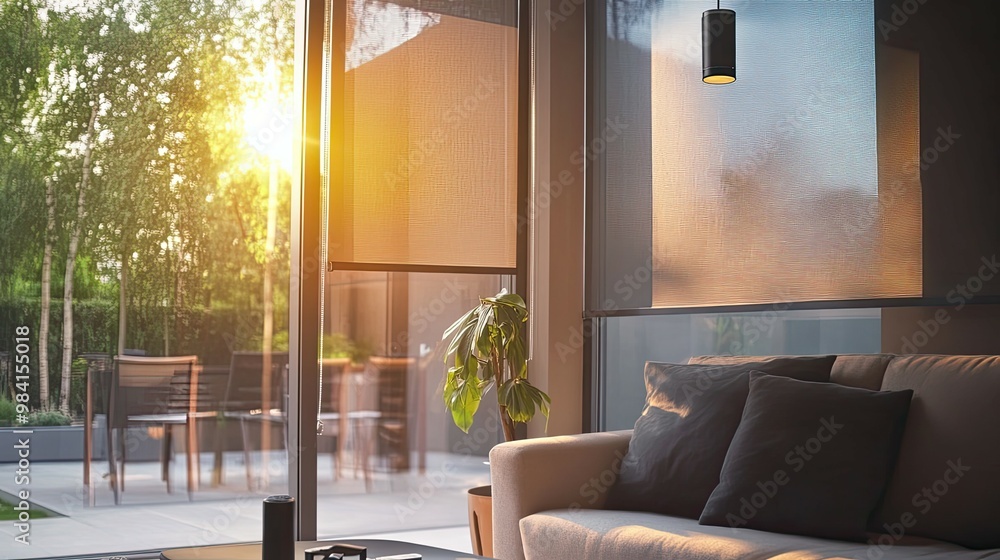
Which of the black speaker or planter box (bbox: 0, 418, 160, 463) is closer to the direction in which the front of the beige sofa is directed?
the black speaker

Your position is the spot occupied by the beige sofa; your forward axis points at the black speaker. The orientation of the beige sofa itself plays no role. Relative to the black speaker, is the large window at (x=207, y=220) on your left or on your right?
right

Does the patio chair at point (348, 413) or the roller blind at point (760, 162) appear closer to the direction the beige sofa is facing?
the patio chair

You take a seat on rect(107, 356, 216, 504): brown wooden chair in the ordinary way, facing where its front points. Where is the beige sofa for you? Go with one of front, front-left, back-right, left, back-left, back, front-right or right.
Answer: right

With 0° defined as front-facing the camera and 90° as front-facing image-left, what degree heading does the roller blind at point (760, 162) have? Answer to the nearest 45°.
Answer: approximately 0°

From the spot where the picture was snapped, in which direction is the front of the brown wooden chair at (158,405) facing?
facing away from the viewer and to the right of the viewer

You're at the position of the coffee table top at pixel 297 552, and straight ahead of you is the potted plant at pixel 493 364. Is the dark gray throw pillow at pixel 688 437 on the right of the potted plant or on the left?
right

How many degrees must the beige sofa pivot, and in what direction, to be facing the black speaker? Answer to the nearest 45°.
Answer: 0° — it already faces it

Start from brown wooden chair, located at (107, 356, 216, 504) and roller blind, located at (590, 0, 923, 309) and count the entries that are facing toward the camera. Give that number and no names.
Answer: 1
